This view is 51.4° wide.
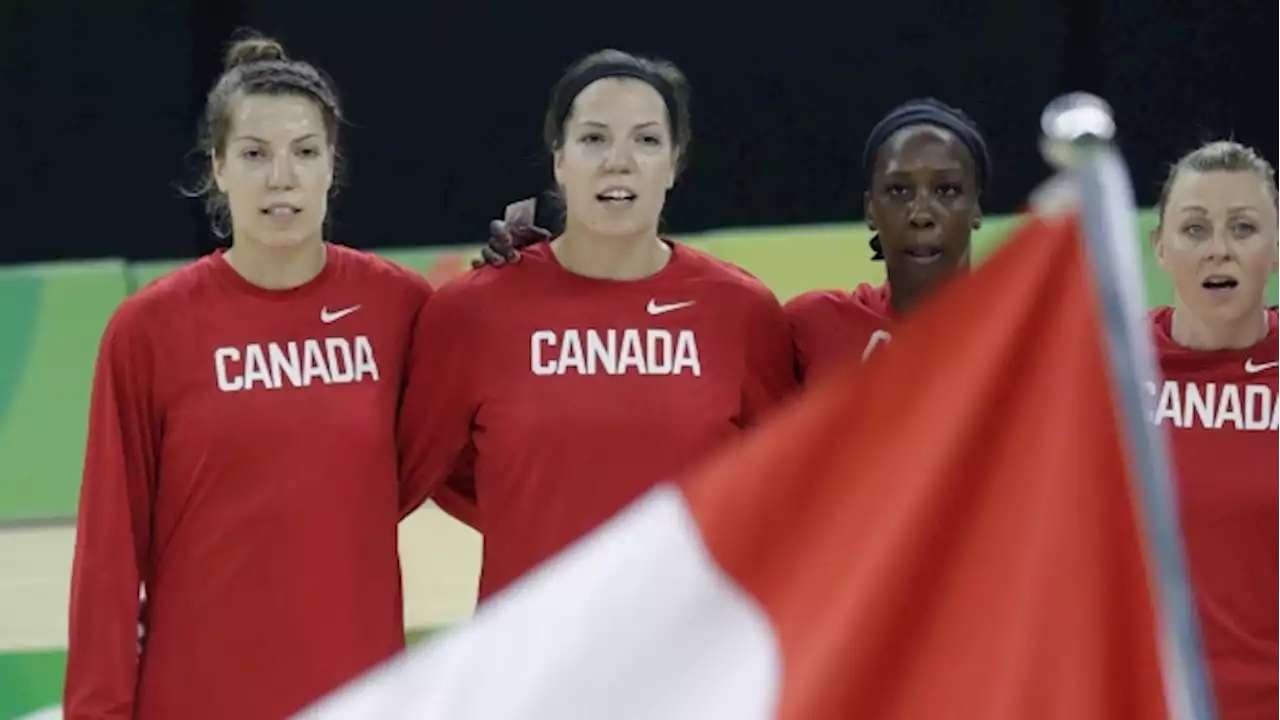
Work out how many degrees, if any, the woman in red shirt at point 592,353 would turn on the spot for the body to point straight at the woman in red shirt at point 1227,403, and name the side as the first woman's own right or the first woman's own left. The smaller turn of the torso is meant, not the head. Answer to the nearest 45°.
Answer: approximately 90° to the first woman's own left

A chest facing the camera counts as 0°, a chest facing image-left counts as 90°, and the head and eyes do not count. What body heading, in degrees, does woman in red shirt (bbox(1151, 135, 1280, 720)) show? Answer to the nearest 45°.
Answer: approximately 0°

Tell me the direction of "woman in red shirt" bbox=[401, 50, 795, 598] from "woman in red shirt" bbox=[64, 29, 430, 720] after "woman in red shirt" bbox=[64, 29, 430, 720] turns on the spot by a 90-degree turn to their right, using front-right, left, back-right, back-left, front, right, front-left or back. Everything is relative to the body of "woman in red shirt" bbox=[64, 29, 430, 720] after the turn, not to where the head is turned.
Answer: back

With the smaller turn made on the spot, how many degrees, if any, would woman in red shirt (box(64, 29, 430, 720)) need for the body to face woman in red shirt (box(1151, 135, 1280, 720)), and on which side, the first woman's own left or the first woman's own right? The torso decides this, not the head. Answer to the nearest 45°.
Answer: approximately 90° to the first woman's own left

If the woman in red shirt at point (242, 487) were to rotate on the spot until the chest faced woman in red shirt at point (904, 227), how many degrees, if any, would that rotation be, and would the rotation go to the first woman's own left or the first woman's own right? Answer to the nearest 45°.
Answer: approximately 90° to the first woman's own left

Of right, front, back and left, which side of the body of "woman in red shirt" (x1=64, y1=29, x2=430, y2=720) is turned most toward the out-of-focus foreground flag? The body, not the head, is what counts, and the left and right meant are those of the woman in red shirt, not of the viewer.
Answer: front

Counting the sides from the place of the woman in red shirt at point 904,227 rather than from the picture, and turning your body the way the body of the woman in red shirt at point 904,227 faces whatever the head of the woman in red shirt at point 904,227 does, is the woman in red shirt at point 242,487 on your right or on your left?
on your right

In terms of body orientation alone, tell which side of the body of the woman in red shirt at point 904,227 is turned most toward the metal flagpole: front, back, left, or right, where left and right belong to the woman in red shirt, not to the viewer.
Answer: front

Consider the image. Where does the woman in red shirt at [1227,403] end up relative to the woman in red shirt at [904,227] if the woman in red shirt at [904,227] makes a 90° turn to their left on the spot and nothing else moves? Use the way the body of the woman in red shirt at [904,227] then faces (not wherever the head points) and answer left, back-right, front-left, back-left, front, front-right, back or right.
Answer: front

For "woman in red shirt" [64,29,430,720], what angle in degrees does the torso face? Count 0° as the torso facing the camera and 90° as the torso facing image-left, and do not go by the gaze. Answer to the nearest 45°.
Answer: approximately 0°
